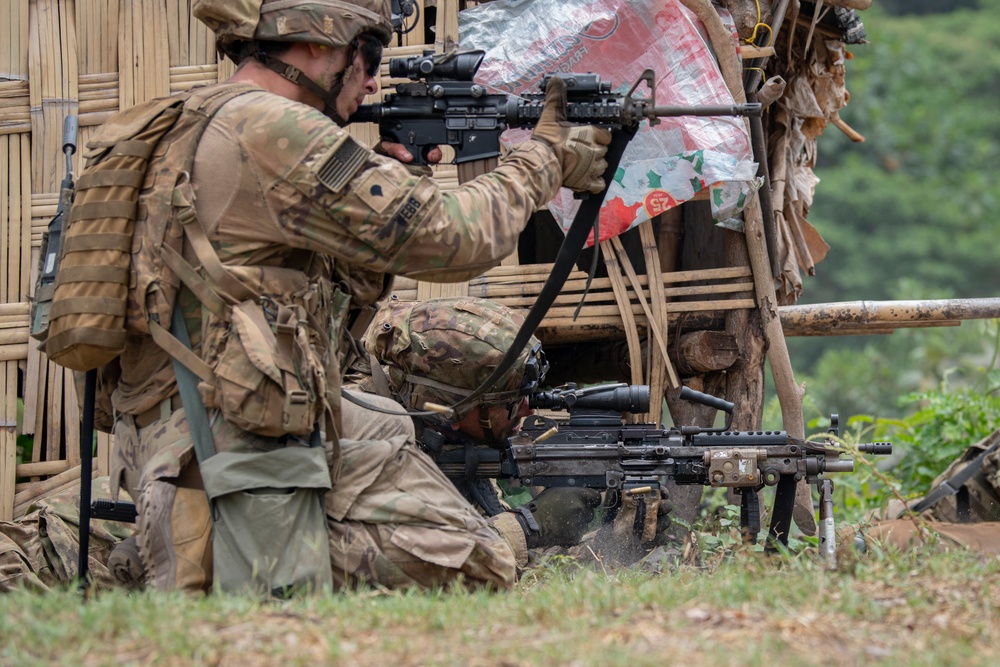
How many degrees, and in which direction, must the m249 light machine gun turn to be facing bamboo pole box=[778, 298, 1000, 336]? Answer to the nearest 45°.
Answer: approximately 45° to its left

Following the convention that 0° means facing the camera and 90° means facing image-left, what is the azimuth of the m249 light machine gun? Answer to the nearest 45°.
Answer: approximately 270°

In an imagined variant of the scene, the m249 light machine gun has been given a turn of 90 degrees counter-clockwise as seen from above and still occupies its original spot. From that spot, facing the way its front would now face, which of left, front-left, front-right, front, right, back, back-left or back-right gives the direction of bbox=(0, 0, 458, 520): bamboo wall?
left
